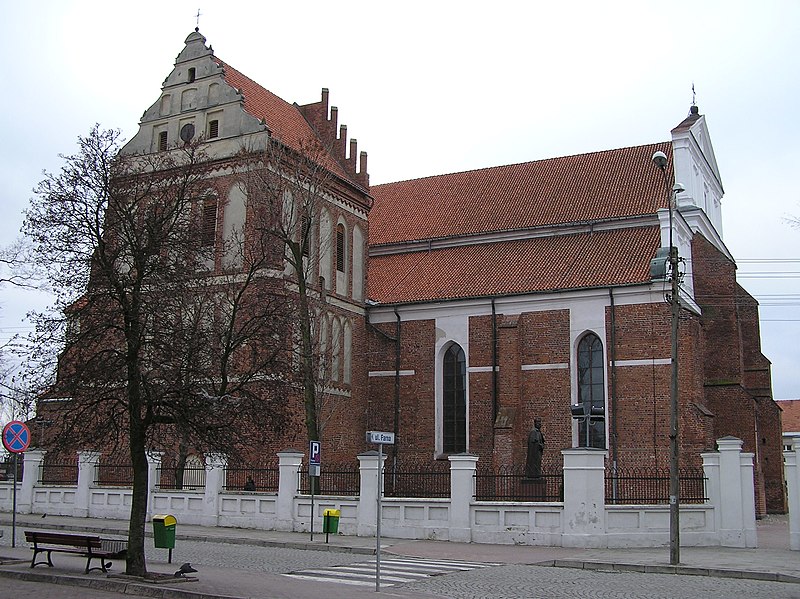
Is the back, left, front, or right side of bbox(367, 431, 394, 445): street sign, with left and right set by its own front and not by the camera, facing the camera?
front

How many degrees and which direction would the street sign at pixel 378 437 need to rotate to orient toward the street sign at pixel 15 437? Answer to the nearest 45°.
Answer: approximately 135° to its right

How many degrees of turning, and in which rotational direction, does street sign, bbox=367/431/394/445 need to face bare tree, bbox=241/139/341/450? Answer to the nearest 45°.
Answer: approximately 180°

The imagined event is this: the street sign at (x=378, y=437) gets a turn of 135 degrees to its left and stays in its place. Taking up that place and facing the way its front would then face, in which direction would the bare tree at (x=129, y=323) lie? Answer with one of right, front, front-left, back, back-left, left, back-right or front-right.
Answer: back-left

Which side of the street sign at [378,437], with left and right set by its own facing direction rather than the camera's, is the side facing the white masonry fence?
back

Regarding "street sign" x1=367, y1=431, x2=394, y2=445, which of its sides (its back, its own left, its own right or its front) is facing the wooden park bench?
right

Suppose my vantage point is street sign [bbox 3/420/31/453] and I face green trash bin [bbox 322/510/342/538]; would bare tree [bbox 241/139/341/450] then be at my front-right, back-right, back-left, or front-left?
front-left

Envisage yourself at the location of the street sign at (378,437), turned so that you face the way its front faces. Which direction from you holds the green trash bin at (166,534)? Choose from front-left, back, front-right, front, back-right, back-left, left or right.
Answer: back-right

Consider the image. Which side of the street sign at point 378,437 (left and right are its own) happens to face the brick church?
back

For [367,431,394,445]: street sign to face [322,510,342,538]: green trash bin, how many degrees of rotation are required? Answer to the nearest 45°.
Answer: approximately 180°
